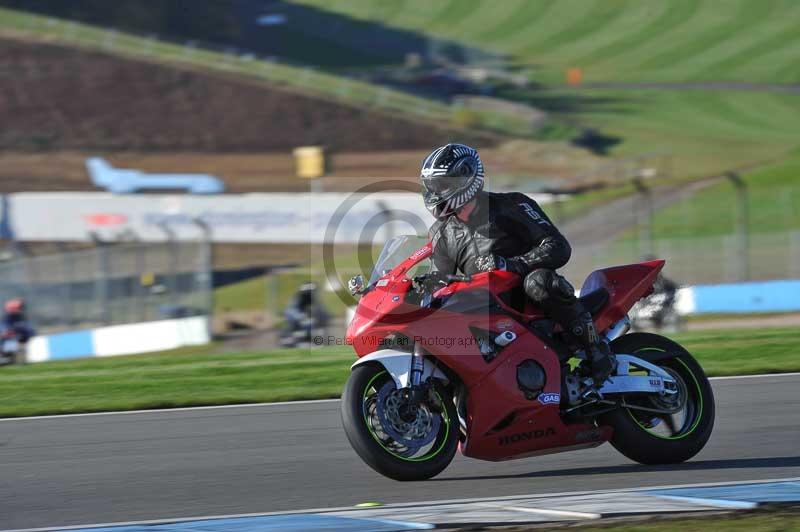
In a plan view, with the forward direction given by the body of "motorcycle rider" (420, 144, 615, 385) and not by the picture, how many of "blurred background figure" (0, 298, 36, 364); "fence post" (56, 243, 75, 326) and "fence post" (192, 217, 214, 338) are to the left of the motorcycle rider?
0

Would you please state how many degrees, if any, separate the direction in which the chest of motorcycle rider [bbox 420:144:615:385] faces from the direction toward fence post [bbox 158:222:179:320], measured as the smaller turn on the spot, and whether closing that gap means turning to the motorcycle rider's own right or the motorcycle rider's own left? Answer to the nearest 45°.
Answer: approximately 90° to the motorcycle rider's own right

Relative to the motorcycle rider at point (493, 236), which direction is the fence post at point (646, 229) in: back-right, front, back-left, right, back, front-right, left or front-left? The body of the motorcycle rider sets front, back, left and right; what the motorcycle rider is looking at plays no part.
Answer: back-right

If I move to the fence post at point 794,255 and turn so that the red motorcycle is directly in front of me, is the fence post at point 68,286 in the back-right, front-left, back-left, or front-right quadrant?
front-right

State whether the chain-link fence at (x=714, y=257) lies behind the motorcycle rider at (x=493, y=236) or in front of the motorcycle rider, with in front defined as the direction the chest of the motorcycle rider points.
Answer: behind

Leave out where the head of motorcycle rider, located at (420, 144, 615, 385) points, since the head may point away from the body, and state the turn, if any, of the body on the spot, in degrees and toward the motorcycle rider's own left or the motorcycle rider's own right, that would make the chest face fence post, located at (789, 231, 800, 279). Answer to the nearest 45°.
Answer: approximately 135° to the motorcycle rider's own right

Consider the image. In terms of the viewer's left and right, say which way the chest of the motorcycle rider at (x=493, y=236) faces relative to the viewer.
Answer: facing the viewer and to the left of the viewer

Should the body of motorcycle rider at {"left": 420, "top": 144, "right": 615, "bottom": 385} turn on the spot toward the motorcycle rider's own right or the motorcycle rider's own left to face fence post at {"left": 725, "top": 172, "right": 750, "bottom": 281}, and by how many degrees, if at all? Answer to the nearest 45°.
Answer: approximately 135° to the motorcycle rider's own right

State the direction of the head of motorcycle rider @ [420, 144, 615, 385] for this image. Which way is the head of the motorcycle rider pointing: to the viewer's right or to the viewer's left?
to the viewer's left

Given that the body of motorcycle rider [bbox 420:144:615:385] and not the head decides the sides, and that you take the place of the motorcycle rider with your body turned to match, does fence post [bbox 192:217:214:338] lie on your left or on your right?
on your right

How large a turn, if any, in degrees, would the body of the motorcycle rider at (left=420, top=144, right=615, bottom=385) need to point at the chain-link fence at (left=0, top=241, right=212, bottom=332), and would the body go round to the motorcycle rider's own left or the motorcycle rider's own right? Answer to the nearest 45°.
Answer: approximately 90° to the motorcycle rider's own right

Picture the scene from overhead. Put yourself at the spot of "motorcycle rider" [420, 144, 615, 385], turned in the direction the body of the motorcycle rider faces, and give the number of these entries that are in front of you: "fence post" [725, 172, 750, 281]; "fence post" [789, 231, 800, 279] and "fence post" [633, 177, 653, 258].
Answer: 0
